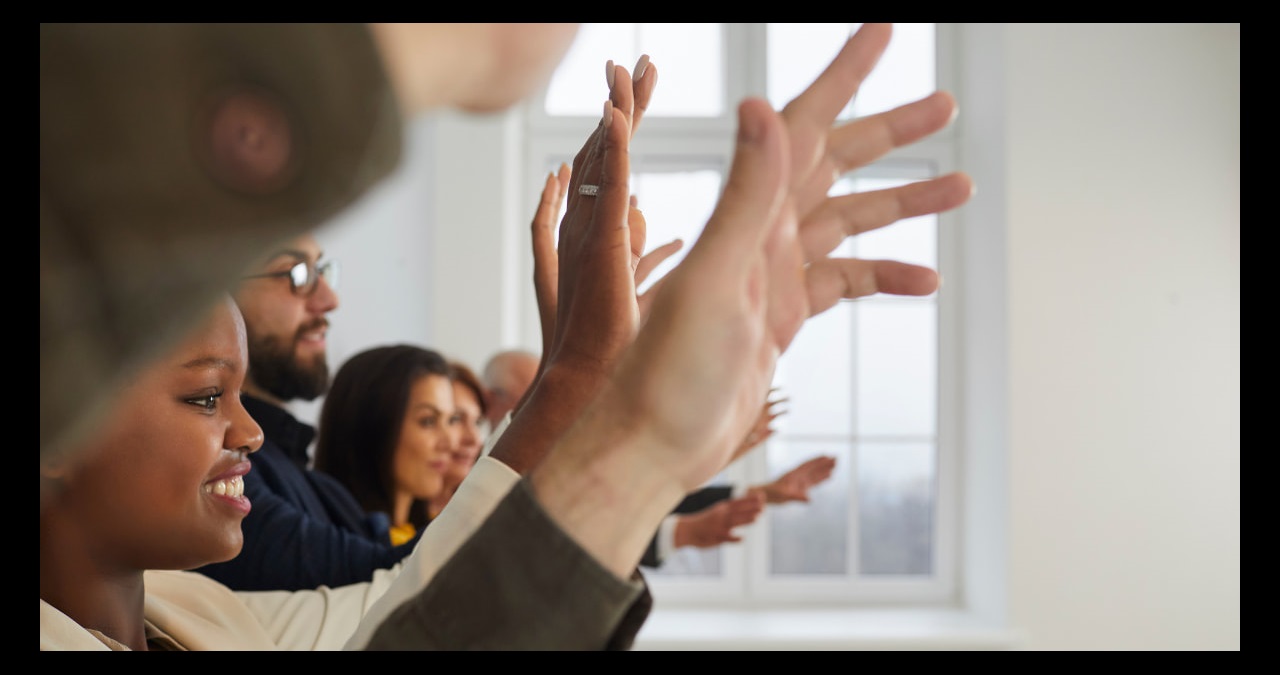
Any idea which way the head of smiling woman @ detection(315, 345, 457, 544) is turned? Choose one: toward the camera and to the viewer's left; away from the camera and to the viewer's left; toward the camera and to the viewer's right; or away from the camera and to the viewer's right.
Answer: toward the camera and to the viewer's right

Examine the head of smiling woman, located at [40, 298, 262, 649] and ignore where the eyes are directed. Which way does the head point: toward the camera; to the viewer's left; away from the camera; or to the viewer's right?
to the viewer's right

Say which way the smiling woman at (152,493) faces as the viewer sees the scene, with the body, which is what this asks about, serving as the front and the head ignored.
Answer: to the viewer's right

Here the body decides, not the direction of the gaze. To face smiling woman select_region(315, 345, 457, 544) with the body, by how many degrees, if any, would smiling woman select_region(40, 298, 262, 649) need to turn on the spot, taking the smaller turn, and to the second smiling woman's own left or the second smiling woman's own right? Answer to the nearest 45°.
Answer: approximately 90° to the second smiling woman's own left
